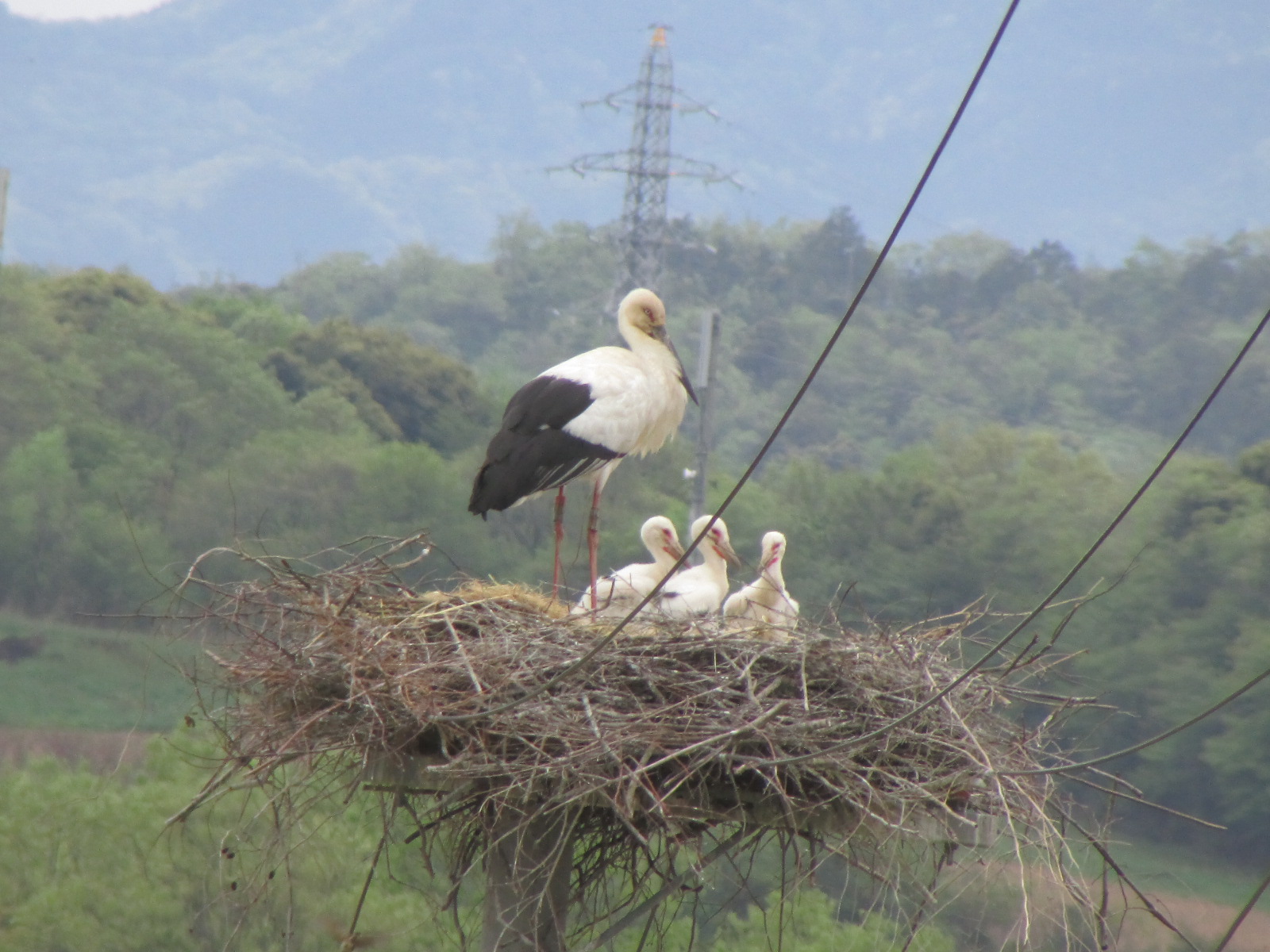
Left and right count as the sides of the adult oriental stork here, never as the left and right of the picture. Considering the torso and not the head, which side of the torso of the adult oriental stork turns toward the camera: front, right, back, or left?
right

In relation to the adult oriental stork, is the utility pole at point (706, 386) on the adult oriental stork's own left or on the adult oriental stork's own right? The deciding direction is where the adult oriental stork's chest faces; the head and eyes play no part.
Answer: on the adult oriental stork's own left

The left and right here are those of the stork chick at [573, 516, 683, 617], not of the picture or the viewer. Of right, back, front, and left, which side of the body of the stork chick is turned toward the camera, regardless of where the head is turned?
right

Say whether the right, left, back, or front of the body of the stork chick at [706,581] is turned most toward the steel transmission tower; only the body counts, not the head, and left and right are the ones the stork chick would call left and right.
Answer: left

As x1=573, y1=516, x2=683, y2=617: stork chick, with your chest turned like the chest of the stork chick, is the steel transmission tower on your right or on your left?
on your left

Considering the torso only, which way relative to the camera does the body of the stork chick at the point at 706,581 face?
to the viewer's right

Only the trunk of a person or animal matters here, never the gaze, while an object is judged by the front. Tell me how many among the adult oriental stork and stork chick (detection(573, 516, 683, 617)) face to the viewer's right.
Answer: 2
